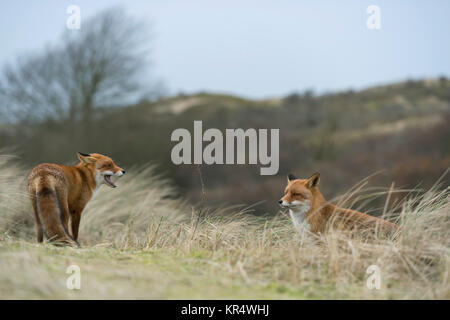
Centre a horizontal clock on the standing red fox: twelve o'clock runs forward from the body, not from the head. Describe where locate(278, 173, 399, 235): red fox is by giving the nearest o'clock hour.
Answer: The red fox is roughly at 2 o'clock from the standing red fox.

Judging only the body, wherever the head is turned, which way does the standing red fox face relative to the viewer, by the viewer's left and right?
facing away from the viewer and to the right of the viewer
